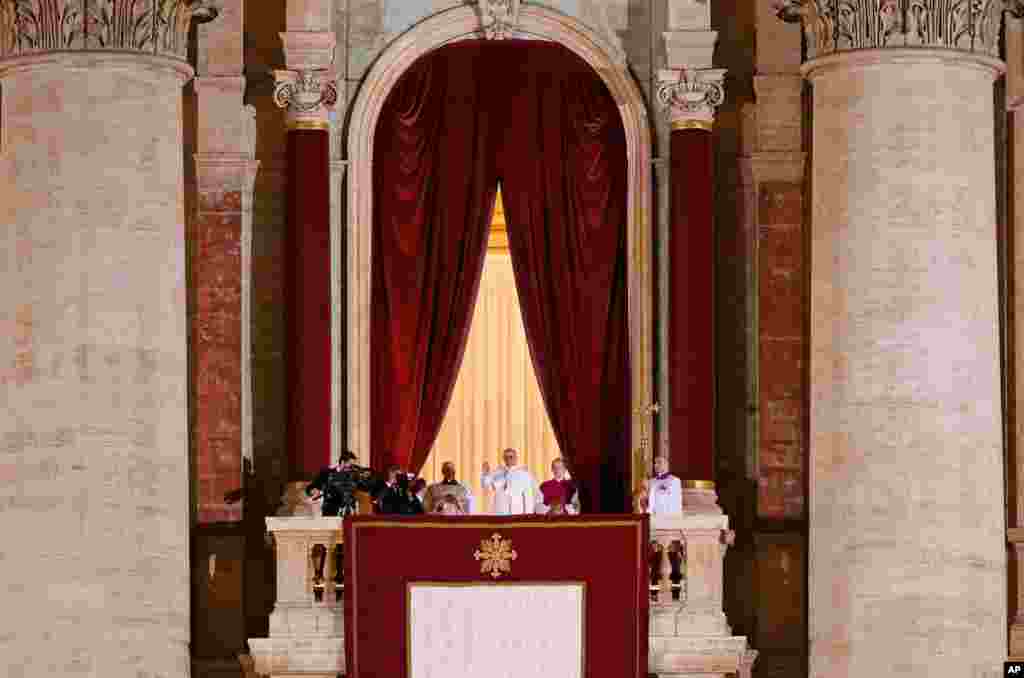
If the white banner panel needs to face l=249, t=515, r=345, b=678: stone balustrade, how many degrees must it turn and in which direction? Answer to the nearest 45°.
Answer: approximately 90° to its right

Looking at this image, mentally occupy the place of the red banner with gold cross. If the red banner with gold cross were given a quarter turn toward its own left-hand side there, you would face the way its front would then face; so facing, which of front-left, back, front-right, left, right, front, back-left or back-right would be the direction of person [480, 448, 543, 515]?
left

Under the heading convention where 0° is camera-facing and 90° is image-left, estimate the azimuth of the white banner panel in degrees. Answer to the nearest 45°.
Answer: approximately 0°

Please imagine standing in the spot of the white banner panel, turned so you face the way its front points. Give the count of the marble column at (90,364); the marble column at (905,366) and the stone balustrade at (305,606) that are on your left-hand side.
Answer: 1

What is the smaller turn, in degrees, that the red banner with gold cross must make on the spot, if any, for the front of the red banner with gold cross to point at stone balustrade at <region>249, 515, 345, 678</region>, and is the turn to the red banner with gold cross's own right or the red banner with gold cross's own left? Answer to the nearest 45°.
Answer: approximately 90° to the red banner with gold cross's own right

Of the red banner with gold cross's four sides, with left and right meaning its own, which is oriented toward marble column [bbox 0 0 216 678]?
right

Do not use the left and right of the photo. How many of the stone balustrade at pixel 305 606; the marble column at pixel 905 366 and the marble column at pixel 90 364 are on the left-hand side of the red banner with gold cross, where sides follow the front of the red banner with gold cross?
1
